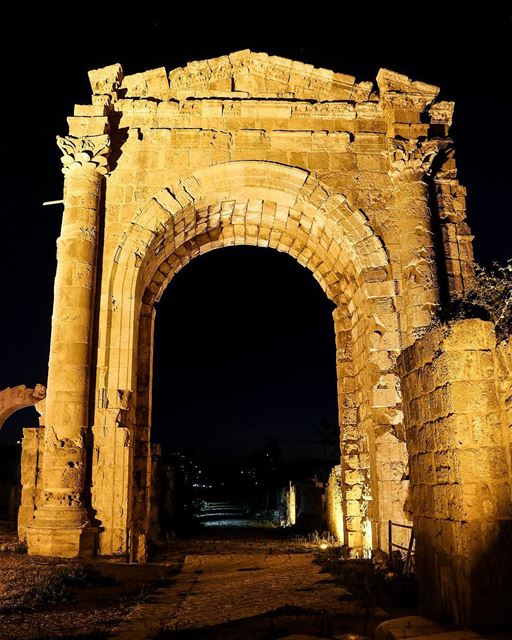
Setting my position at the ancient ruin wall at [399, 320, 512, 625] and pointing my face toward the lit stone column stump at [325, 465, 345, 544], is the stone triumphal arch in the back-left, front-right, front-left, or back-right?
front-left

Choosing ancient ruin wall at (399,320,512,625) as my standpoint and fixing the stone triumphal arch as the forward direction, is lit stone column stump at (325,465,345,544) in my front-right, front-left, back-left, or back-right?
front-right

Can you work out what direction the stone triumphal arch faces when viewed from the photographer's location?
facing the viewer

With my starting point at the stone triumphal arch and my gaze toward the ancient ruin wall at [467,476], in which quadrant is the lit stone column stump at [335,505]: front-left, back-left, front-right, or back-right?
back-left

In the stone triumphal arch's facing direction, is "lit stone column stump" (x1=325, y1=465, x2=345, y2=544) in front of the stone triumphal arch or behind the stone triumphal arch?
behind
